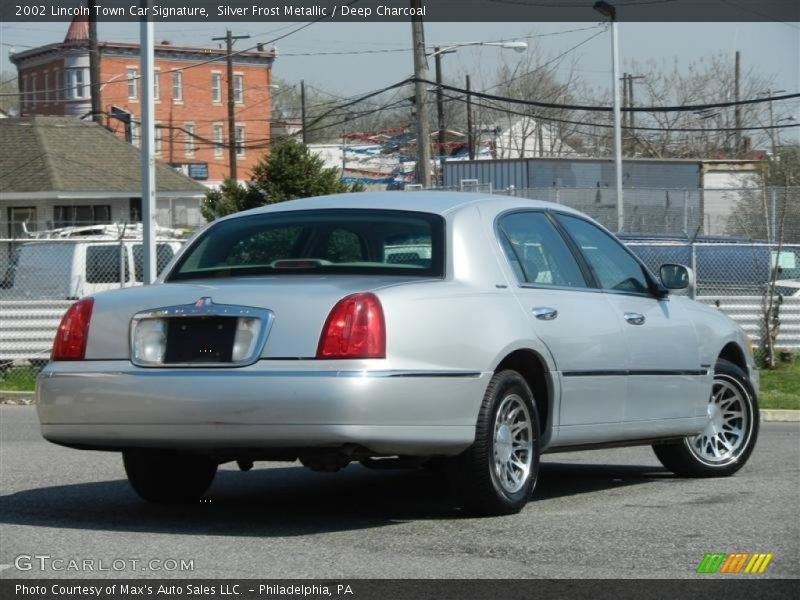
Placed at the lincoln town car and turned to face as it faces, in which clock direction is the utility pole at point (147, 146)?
The utility pole is roughly at 10 o'clock from the lincoln town car.

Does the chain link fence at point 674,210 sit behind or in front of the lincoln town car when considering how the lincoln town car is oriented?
in front

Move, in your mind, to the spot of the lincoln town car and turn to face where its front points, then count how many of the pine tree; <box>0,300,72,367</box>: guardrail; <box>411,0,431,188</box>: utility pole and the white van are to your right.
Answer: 0

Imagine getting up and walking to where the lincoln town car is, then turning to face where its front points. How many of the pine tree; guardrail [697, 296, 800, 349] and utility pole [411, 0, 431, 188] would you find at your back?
0

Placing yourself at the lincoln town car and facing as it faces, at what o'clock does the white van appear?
The white van is roughly at 10 o'clock from the lincoln town car.

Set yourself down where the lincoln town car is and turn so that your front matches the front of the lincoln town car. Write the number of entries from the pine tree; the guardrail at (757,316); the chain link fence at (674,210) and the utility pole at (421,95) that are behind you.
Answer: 0

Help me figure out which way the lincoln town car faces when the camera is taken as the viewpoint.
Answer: facing away from the viewer and to the right of the viewer

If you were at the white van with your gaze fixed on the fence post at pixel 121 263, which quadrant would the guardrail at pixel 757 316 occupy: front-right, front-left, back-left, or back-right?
front-left

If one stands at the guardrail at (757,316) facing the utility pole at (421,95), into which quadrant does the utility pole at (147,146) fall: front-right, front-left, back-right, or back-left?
front-left

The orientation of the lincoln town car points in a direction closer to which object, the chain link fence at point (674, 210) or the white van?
the chain link fence

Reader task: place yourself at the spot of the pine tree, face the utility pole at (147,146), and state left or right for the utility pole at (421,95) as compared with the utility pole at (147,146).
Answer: left

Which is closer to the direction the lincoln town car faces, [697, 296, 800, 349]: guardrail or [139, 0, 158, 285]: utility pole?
the guardrail

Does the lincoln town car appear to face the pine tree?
no

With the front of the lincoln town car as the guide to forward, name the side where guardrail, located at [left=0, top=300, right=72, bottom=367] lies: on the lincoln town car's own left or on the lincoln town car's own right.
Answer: on the lincoln town car's own left

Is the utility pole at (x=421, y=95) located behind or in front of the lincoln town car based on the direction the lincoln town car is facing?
in front
